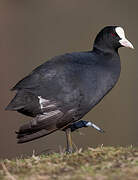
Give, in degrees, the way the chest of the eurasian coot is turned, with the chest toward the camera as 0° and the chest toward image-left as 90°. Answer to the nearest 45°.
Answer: approximately 270°
